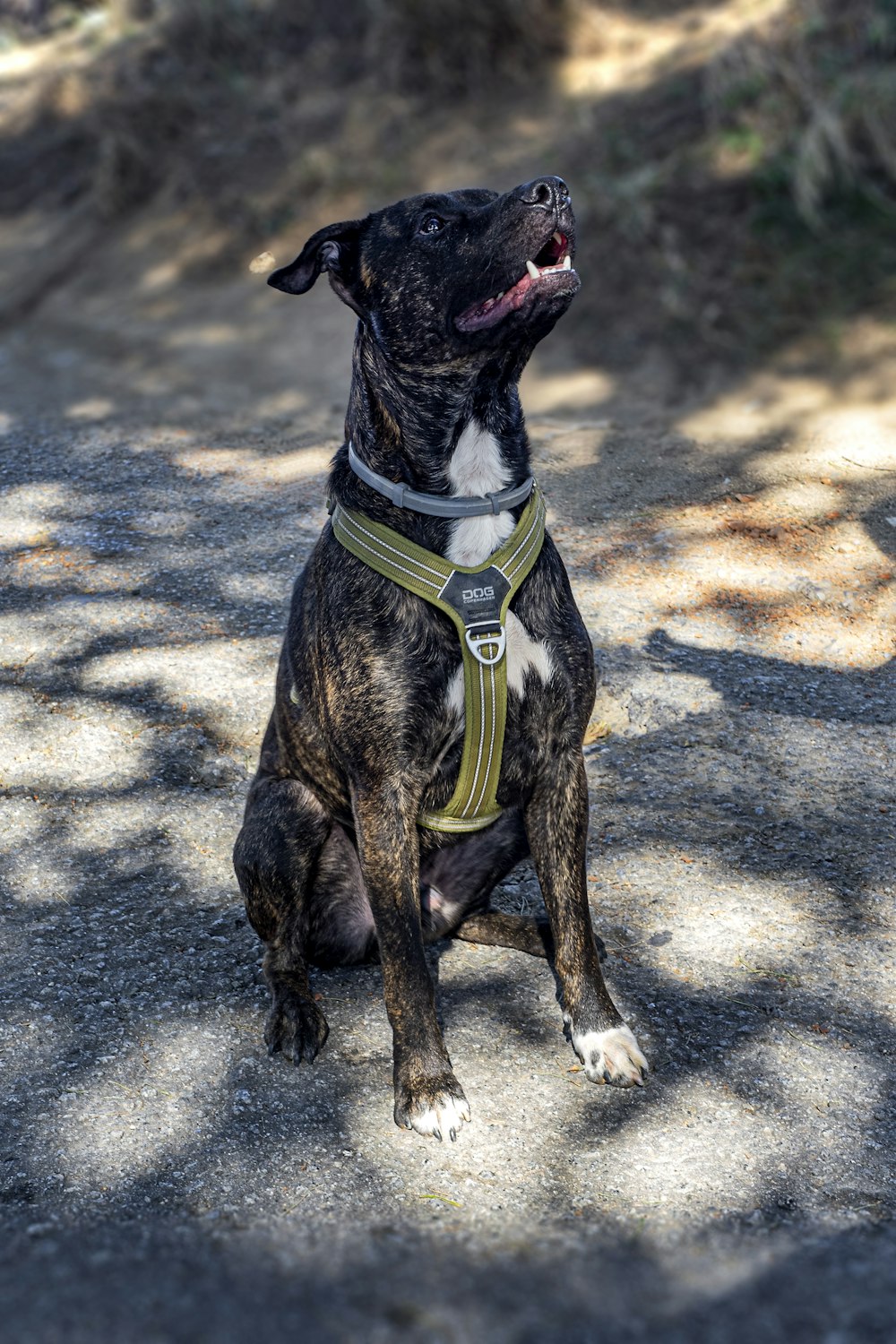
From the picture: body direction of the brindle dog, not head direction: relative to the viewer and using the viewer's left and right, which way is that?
facing the viewer and to the right of the viewer
